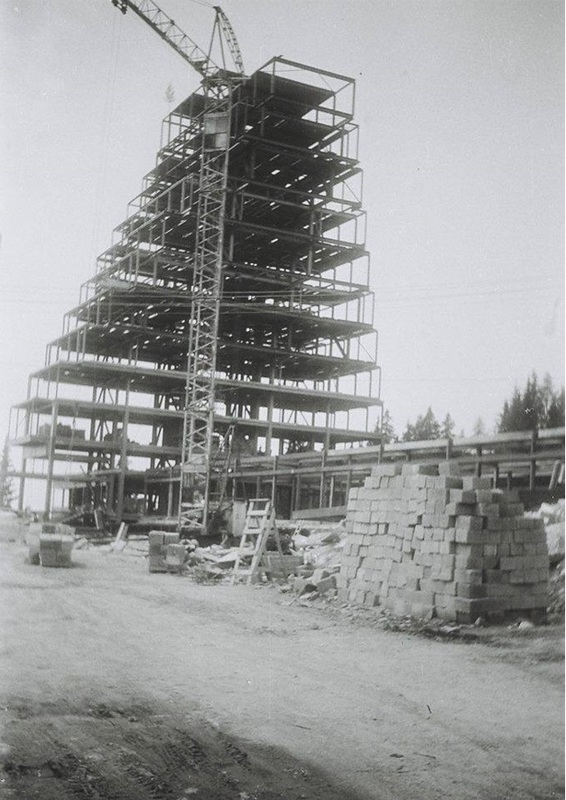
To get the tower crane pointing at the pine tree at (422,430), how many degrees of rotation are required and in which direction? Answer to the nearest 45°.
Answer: approximately 135° to its right

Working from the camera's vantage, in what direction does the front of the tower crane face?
facing to the left of the viewer
